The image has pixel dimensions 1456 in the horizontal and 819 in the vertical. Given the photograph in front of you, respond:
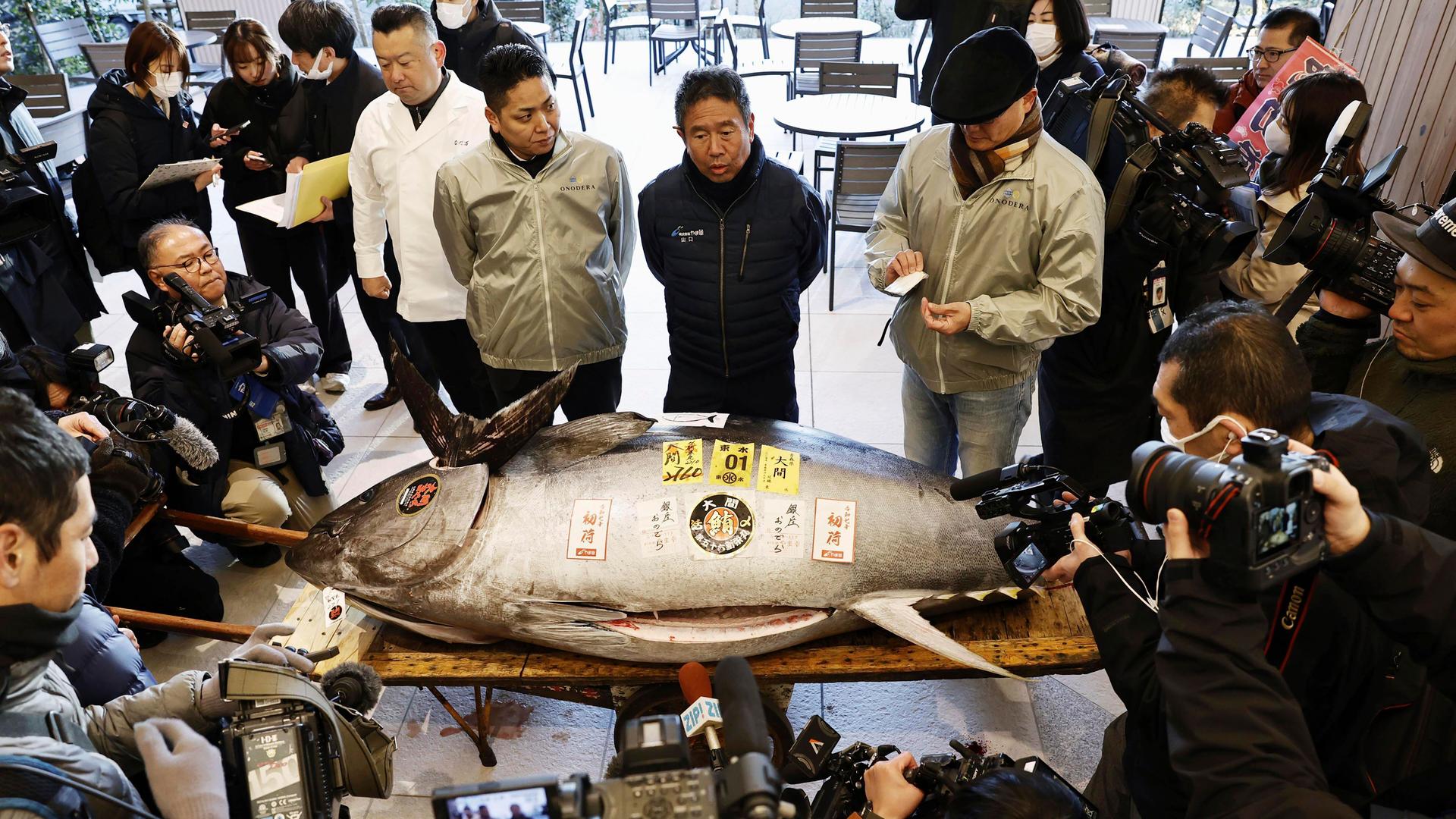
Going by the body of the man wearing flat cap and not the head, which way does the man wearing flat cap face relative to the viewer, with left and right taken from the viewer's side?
facing the viewer and to the left of the viewer

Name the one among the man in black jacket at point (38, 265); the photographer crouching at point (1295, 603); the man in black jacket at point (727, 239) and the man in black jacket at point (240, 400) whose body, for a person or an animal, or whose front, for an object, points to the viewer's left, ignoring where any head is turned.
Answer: the photographer crouching

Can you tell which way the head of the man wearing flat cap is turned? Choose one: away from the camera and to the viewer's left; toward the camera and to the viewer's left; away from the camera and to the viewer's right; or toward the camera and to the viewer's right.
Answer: toward the camera and to the viewer's left

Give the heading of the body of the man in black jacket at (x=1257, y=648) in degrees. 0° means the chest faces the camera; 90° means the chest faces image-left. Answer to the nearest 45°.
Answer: approximately 135°

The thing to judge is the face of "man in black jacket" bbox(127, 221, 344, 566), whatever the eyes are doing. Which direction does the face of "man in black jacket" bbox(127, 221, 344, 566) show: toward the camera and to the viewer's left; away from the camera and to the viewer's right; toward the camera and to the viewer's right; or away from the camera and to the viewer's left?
toward the camera and to the viewer's right

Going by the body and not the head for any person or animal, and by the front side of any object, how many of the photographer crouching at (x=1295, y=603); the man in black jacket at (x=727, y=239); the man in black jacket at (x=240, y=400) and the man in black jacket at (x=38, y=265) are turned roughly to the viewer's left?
1

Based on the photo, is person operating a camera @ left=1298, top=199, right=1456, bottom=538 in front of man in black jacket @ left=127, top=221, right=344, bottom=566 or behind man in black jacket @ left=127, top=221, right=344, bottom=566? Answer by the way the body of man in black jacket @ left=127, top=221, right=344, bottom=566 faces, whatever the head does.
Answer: in front

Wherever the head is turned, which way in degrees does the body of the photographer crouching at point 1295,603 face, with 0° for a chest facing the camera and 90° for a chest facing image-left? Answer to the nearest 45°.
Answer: approximately 90°

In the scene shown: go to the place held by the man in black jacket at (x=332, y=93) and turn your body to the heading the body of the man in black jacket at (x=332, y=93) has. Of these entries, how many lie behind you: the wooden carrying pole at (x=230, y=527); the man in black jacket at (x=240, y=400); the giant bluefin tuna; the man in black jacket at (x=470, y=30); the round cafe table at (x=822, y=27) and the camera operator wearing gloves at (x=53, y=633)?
2

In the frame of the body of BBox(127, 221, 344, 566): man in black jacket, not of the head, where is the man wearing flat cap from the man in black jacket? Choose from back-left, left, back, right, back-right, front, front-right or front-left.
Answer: front

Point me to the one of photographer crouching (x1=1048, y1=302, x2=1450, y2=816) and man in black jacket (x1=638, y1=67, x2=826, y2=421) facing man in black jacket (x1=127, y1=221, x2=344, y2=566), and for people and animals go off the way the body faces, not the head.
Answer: the photographer crouching

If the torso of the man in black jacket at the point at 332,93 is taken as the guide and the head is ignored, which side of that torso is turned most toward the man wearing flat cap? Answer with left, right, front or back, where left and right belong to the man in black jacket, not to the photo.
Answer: left

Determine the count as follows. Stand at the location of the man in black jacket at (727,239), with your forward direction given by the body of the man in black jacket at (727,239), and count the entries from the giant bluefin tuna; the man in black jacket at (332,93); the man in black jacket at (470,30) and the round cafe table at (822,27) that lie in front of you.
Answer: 1

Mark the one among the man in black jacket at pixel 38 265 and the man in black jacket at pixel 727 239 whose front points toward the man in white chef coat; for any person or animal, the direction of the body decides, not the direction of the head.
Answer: the man in black jacket at pixel 38 265

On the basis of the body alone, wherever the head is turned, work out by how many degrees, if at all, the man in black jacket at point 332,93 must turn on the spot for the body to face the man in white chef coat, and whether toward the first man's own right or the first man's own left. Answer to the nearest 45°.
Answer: approximately 45° to the first man's own left

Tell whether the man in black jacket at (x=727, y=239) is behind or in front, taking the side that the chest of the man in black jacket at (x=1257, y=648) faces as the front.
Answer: in front

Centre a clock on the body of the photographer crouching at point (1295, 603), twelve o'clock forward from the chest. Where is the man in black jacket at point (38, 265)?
The man in black jacket is roughly at 12 o'clock from the photographer crouching.
